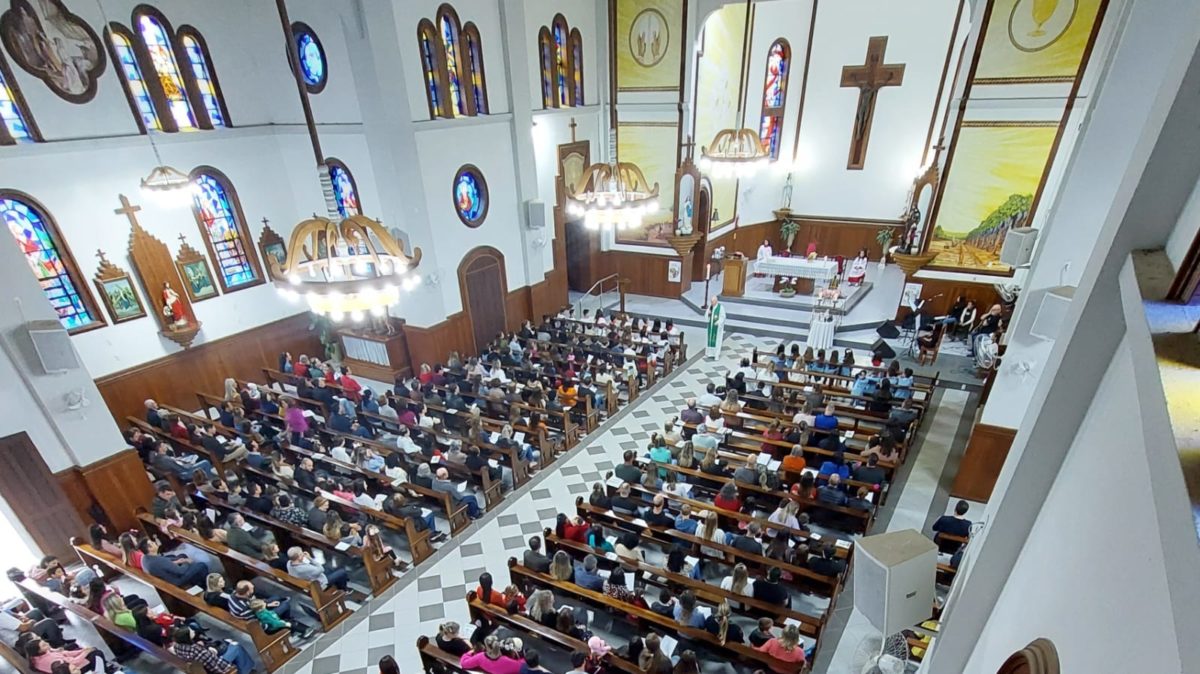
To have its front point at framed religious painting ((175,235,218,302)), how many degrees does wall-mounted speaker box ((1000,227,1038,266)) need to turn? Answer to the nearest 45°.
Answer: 0° — it already faces it

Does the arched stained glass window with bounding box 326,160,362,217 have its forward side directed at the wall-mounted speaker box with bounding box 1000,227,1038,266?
yes

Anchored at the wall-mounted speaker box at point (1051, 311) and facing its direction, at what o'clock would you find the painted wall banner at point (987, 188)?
The painted wall banner is roughly at 4 o'clock from the wall-mounted speaker box.

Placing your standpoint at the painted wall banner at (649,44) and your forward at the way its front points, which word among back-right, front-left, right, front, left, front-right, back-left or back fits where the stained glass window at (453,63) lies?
front-right

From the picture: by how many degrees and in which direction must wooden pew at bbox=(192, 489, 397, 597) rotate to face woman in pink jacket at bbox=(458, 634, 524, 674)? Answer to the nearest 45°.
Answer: approximately 135° to its right

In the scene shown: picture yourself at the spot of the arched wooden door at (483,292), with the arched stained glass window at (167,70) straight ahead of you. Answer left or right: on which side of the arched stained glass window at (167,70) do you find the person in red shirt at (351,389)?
left

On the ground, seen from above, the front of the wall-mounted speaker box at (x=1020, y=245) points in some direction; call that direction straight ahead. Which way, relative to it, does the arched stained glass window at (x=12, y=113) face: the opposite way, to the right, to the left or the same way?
the opposite way

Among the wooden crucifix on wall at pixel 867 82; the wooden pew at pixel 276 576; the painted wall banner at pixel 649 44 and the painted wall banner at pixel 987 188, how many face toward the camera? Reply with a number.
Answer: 3

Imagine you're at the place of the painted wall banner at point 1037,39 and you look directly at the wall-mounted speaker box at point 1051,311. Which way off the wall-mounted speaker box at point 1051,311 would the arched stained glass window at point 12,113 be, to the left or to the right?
right

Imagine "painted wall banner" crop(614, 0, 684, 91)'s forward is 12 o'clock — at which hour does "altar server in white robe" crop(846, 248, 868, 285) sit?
The altar server in white robe is roughly at 9 o'clock from the painted wall banner.

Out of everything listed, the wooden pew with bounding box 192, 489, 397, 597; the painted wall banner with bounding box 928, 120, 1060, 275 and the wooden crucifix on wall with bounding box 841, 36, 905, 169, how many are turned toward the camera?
2

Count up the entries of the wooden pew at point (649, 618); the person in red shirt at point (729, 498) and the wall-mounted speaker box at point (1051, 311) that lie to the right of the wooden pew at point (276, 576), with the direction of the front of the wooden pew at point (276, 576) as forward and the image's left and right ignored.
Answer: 3

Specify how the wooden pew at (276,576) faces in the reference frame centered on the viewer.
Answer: facing away from the viewer and to the right of the viewer

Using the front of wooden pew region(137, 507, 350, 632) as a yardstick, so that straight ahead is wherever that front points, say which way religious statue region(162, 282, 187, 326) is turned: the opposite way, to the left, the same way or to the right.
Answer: to the right

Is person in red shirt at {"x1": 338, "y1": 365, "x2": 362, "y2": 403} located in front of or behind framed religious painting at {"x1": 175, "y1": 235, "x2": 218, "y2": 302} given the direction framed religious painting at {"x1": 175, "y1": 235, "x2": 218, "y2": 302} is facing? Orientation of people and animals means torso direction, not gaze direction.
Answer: in front

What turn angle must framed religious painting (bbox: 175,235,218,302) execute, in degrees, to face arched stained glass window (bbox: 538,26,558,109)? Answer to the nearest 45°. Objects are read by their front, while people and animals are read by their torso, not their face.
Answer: approximately 45° to its left
